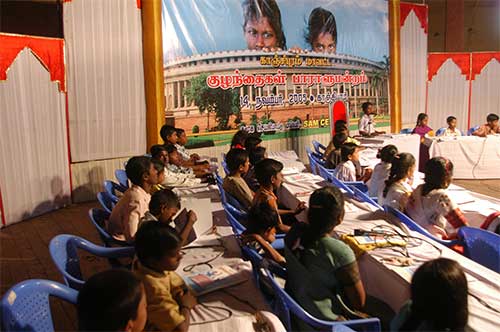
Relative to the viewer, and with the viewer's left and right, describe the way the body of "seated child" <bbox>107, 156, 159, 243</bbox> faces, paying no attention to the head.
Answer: facing to the right of the viewer

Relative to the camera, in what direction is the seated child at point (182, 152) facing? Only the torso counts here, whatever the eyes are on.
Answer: to the viewer's right

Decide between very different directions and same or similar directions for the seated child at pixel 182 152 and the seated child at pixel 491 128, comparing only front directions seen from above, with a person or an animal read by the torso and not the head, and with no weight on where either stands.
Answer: very different directions

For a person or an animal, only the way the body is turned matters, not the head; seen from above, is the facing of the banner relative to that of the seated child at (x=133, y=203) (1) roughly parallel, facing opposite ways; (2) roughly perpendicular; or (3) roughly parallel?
roughly perpendicular

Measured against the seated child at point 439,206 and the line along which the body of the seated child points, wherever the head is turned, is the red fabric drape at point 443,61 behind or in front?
in front

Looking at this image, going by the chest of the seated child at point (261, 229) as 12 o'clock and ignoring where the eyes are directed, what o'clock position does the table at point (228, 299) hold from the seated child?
The table is roughly at 5 o'clock from the seated child.

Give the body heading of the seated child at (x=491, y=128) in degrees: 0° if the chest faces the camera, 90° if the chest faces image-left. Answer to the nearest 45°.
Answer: approximately 45°

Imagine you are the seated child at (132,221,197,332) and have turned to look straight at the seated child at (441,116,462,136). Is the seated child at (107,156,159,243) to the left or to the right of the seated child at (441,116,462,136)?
left

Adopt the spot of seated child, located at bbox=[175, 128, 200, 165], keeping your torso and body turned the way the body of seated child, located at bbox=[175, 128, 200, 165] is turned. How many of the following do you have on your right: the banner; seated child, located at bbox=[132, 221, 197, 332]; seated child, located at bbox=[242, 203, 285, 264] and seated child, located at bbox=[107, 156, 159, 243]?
3

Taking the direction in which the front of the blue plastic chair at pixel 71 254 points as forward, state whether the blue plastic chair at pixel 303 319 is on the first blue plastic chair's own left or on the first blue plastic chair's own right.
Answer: on the first blue plastic chair's own right

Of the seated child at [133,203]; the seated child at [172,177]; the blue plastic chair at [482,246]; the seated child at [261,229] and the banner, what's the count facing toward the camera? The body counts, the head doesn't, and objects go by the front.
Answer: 1

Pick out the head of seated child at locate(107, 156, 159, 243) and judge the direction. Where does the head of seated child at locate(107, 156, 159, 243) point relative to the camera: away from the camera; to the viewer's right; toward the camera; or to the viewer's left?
to the viewer's right

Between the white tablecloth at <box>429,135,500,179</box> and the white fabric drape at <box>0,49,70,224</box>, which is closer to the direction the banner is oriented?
the white fabric drape

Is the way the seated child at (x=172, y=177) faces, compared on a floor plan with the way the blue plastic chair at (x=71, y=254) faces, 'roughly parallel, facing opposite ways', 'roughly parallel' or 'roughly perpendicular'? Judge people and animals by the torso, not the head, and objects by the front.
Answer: roughly parallel

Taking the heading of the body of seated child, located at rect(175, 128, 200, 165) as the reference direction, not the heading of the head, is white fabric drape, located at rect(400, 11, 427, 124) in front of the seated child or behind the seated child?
in front
